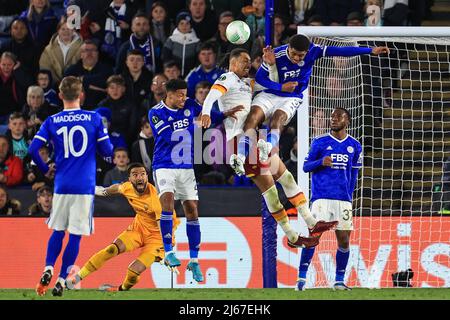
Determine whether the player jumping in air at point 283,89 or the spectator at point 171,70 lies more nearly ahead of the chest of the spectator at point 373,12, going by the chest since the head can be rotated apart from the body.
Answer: the player jumping in air

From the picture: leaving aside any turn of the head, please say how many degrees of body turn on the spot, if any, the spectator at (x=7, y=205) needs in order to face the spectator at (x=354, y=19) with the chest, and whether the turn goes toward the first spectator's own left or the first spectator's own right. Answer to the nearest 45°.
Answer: approximately 90° to the first spectator's own left

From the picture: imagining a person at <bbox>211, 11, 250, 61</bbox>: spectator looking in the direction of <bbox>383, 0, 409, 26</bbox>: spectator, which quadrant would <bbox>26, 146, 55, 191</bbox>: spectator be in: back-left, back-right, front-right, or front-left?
back-right

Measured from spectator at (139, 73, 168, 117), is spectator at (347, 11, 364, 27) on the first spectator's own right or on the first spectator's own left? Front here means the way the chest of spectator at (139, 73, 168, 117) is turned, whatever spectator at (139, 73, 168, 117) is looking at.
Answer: on the first spectator's own left

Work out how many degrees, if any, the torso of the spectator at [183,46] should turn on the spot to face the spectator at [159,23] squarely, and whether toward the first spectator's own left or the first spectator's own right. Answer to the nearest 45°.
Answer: approximately 135° to the first spectator's own right

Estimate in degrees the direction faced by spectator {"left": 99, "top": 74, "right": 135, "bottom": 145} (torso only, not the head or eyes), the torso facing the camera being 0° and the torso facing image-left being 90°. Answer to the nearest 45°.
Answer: approximately 0°

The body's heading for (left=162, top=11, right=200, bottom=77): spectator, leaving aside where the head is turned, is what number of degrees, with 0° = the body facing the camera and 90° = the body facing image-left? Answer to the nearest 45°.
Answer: approximately 0°

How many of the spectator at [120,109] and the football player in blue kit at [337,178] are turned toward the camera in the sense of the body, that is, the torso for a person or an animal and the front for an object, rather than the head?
2
